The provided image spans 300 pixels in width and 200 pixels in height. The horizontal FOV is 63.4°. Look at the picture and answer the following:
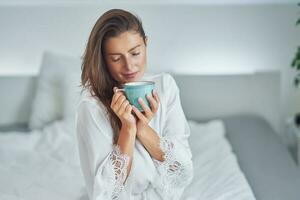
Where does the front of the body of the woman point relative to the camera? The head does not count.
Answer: toward the camera

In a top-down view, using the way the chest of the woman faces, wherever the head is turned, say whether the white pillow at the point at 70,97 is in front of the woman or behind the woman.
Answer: behind
